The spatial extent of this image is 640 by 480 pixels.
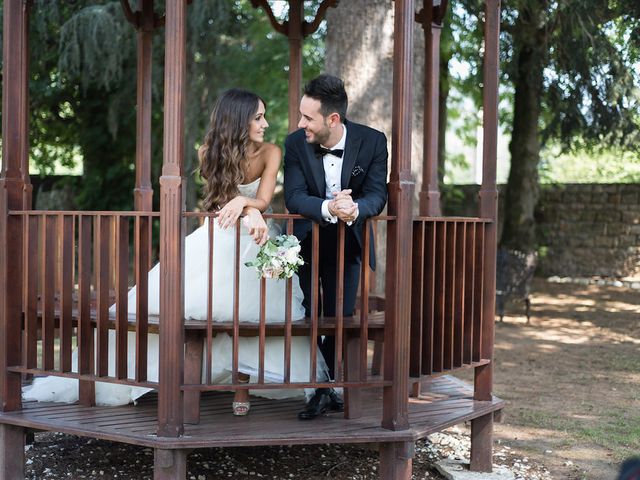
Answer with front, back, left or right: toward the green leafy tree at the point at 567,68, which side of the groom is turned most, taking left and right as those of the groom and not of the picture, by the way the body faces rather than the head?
back

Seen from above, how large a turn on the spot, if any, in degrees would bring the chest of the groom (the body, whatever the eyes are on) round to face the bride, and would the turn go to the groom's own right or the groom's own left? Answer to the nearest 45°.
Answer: approximately 135° to the groom's own right

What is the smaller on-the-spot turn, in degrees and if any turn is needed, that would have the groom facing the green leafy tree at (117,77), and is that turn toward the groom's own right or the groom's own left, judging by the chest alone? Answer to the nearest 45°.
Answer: approximately 180°

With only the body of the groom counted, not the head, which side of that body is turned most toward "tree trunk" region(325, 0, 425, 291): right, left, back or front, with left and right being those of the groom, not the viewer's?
back

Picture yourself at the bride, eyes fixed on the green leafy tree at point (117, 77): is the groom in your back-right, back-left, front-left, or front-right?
back-right

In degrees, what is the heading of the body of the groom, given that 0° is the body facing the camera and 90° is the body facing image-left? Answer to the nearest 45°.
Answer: approximately 0°
